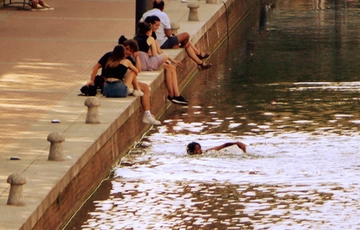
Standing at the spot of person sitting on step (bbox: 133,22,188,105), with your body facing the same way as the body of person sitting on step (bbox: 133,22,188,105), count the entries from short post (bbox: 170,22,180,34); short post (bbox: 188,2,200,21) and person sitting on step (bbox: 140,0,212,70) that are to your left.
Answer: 3

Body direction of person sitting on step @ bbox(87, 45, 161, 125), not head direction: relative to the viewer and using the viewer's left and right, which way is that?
facing away from the viewer and to the right of the viewer

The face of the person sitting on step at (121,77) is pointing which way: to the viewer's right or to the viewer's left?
to the viewer's right

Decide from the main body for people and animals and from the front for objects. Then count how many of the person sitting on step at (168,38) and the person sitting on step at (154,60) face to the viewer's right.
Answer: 2

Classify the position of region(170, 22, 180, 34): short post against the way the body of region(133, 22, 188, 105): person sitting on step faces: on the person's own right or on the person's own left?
on the person's own left

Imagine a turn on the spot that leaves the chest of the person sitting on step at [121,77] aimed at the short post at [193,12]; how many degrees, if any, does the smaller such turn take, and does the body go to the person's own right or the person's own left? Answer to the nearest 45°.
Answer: approximately 45° to the person's own left

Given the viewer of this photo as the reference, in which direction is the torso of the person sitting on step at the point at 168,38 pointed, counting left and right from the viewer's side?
facing to the right of the viewer

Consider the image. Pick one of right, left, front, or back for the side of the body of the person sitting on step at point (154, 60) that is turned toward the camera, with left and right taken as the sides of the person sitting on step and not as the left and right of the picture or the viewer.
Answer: right

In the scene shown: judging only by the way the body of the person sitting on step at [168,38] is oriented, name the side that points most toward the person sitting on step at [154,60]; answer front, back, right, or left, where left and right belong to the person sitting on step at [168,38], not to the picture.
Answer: right

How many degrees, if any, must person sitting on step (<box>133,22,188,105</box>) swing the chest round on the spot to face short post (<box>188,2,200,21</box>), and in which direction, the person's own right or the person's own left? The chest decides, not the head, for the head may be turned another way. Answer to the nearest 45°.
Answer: approximately 90° to the person's own left

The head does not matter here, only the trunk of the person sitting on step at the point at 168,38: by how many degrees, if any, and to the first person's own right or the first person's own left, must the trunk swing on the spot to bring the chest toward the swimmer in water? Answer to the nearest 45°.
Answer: approximately 90° to the first person's own right
